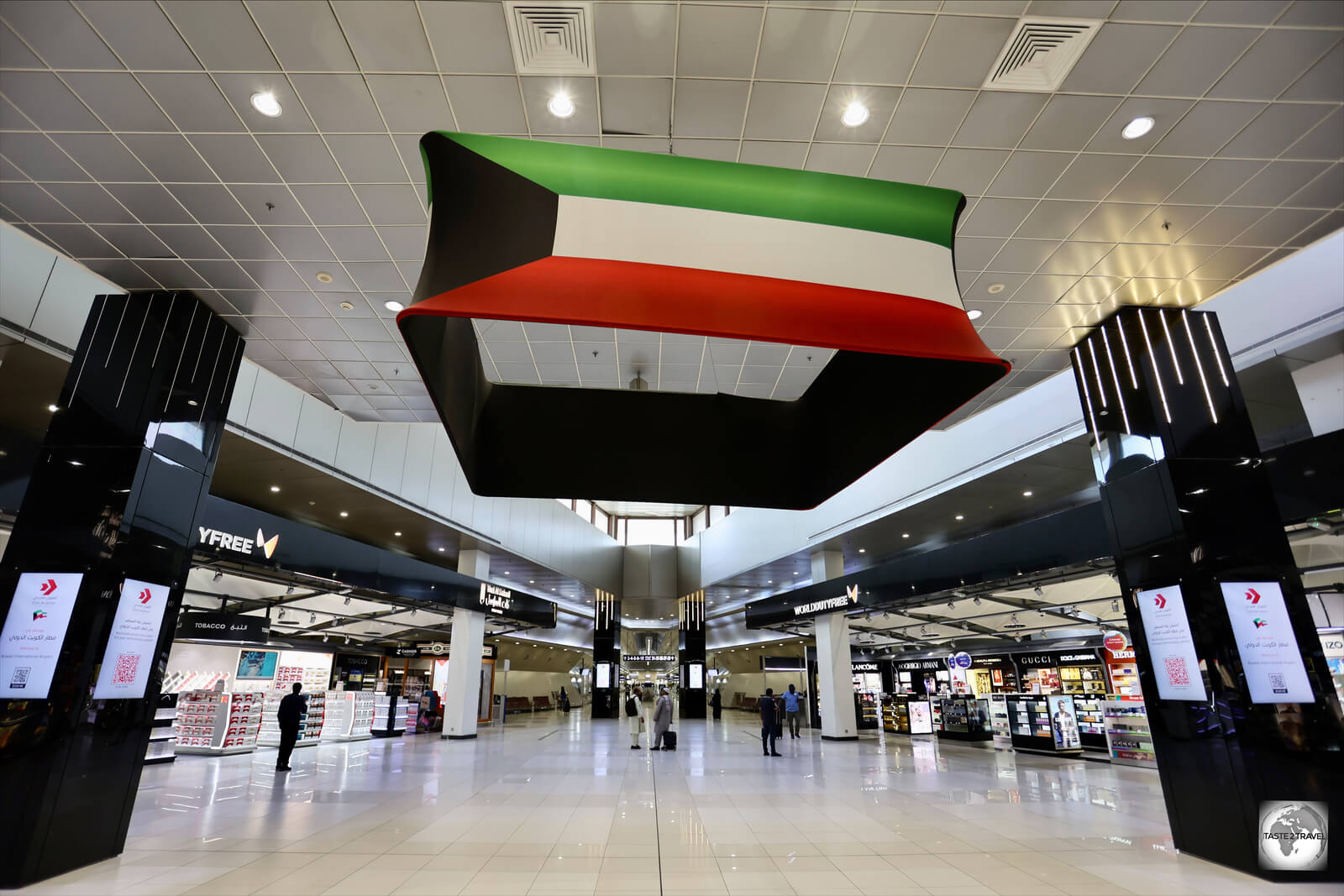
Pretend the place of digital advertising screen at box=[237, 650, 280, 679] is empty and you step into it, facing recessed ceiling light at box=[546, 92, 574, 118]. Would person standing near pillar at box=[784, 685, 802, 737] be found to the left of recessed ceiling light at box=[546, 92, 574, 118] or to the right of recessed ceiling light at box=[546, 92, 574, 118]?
left

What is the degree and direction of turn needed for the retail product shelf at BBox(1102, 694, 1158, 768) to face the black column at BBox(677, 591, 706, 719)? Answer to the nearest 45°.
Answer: approximately 90° to its right

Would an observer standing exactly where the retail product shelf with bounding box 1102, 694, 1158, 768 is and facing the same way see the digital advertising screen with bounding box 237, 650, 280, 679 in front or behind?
in front

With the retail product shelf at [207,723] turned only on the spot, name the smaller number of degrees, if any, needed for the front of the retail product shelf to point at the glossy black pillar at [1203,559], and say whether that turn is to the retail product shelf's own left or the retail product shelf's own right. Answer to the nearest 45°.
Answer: approximately 45° to the retail product shelf's own left

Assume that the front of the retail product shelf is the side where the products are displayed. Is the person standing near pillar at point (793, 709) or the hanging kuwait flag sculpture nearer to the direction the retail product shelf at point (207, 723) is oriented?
the hanging kuwait flag sculpture

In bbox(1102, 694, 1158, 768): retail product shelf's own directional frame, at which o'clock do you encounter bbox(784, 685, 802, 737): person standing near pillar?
The person standing near pillar is roughly at 2 o'clock from the retail product shelf.

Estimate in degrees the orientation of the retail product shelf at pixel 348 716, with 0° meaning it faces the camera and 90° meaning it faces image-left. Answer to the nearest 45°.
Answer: approximately 0°
